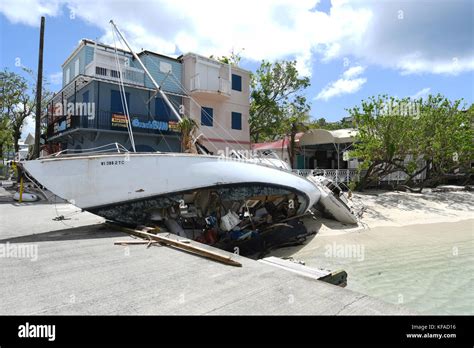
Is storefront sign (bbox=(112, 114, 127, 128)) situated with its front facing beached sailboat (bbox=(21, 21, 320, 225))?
yes

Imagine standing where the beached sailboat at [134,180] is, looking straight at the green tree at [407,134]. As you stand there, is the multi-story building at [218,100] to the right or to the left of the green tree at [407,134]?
left

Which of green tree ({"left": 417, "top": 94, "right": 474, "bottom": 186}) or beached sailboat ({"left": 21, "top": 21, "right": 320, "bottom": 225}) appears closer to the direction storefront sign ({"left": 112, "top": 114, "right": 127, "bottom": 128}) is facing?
the beached sailboat

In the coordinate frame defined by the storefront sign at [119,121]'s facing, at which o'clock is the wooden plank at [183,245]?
The wooden plank is roughly at 12 o'clock from the storefront sign.

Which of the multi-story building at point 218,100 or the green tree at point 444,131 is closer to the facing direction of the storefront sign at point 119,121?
the green tree

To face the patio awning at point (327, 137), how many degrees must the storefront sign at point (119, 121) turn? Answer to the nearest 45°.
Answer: approximately 90° to its left

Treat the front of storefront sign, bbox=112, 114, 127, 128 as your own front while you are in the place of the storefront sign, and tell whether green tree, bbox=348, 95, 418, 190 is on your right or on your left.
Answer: on your left

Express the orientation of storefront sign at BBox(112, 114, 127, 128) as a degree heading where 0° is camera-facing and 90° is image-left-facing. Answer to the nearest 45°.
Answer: approximately 0°
